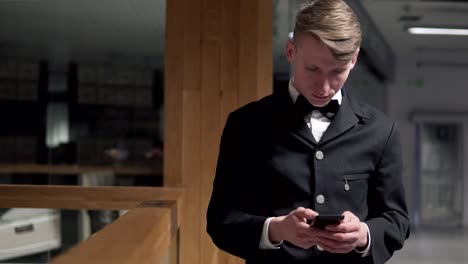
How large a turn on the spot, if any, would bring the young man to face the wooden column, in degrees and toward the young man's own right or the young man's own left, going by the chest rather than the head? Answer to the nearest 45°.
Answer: approximately 180°

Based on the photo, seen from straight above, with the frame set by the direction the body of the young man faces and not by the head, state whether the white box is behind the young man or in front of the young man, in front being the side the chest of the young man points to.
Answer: behind

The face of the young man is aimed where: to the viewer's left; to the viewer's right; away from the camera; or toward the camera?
toward the camera

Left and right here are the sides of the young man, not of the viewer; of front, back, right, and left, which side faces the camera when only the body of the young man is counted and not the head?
front

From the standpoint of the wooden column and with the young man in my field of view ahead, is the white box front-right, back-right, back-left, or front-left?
back-right

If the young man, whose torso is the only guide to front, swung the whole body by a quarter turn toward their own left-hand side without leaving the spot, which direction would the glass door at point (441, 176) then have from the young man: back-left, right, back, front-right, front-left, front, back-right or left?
left
